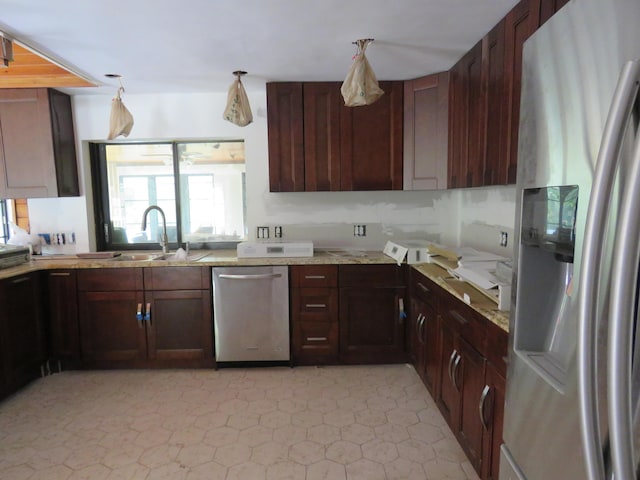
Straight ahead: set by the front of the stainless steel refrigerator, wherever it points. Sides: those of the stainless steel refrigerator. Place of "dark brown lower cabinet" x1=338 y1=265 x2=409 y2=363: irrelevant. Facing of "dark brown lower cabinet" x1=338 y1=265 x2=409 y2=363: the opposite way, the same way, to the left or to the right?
to the left

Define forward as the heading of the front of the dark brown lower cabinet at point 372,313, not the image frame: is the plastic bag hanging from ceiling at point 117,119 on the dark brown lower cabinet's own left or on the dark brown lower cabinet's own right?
on the dark brown lower cabinet's own right

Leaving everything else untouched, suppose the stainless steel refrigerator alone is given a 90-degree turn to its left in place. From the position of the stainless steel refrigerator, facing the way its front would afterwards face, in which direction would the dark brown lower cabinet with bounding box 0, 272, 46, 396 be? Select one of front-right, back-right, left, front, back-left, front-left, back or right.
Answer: back-right

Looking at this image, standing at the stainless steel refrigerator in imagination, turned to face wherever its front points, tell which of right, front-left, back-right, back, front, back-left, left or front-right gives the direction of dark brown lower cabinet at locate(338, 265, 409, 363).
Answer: right

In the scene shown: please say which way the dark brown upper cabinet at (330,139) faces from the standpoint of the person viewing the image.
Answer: facing the viewer

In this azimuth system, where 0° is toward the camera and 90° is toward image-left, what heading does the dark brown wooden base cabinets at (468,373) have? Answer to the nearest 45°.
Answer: approximately 45°

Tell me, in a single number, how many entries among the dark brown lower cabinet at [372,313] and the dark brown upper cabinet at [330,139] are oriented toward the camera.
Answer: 2

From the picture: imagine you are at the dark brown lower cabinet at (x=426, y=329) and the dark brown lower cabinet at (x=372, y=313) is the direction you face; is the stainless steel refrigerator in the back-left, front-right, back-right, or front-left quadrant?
back-left

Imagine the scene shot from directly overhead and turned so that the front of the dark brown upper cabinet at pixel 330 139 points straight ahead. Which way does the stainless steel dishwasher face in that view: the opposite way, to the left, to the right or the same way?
the same way

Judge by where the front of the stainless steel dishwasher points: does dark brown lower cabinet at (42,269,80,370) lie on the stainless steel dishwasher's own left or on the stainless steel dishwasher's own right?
on the stainless steel dishwasher's own right

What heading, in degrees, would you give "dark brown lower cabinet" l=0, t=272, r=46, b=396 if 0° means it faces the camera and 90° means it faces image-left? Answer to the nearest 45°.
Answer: approximately 315°

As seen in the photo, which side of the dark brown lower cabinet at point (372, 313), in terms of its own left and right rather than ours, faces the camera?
front
